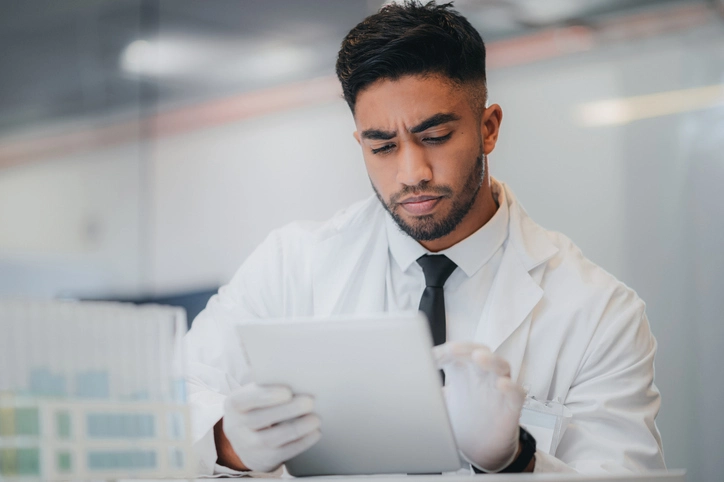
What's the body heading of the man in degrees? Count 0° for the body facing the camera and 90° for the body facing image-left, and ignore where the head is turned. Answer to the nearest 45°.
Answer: approximately 0°
